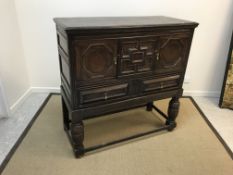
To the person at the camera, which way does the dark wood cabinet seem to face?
facing the viewer and to the right of the viewer
